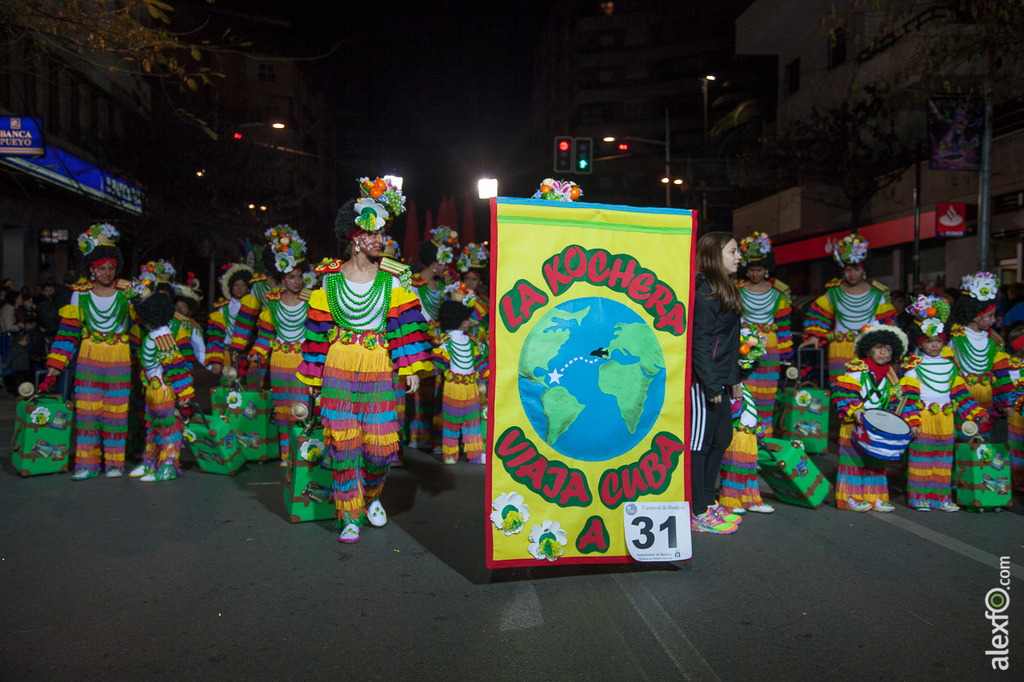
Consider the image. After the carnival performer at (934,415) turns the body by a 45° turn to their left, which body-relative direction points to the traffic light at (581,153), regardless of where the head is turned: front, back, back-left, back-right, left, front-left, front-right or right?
back

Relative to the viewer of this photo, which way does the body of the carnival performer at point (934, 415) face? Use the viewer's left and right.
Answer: facing the viewer

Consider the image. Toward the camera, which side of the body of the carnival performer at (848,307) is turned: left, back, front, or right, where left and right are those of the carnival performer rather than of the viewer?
front

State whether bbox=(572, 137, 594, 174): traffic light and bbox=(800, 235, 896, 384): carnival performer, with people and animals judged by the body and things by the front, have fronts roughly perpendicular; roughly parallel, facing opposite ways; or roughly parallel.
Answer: roughly parallel

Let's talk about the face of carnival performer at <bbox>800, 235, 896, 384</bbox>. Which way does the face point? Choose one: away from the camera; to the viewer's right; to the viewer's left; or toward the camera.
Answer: toward the camera

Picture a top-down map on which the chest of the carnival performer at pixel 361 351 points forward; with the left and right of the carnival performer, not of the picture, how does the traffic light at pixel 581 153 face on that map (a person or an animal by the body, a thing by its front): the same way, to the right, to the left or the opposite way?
the same way

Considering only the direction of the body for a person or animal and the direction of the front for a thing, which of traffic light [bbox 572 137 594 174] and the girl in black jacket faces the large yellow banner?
the traffic light

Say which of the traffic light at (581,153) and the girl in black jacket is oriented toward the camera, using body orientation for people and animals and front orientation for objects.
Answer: the traffic light

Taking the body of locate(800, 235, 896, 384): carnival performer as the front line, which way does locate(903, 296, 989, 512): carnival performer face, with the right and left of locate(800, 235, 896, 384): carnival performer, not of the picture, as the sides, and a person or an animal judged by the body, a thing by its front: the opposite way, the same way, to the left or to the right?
the same way

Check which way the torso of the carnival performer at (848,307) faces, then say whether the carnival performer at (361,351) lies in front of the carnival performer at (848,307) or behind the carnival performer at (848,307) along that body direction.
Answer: in front

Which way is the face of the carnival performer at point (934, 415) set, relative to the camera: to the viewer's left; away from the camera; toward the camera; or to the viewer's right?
toward the camera

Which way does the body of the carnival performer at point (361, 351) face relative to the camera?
toward the camera

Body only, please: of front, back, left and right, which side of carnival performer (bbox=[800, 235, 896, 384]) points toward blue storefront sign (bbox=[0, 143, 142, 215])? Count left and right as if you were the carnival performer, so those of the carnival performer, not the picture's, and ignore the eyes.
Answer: right

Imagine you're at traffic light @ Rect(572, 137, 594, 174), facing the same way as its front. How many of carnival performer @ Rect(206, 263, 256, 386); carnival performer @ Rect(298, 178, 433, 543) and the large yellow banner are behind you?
0
